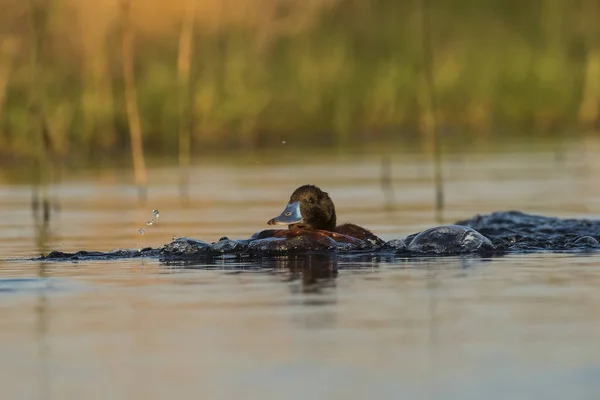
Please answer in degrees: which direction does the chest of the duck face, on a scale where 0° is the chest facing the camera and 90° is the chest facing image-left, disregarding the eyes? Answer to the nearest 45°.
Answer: approximately 90°
